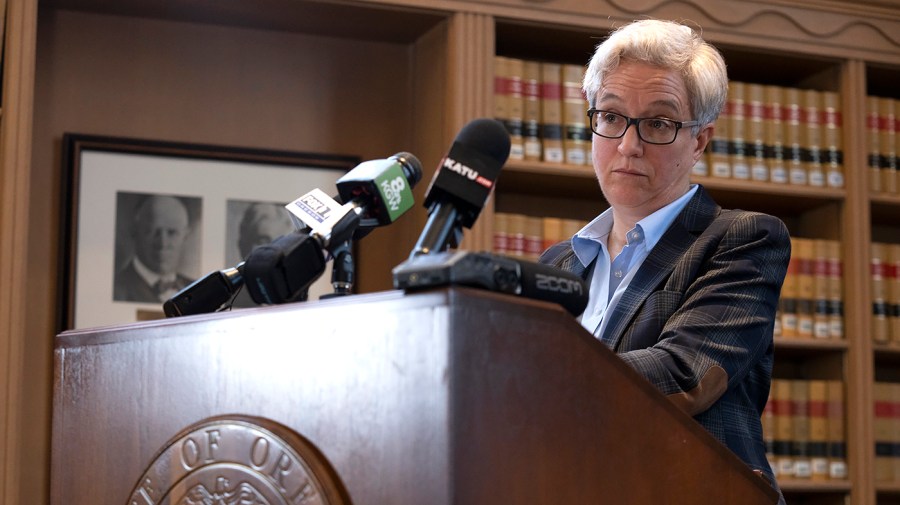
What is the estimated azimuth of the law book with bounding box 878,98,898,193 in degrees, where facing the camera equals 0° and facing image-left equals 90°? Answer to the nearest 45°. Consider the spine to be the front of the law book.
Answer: approximately 0°

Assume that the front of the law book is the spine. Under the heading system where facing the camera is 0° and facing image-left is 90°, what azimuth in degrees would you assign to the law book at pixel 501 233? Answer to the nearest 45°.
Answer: approximately 0°

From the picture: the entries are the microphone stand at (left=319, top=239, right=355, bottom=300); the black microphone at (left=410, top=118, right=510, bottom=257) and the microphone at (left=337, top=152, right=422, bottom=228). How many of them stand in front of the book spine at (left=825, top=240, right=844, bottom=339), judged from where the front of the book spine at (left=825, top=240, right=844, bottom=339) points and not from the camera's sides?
3

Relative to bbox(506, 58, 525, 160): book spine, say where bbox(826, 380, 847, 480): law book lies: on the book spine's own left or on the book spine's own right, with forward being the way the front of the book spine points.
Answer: on the book spine's own left

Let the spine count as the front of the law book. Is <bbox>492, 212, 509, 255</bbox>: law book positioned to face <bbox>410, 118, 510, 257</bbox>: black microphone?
yes

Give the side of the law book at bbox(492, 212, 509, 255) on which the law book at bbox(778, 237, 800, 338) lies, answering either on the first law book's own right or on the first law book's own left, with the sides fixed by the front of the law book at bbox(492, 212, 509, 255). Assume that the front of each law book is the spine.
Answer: on the first law book's own left
